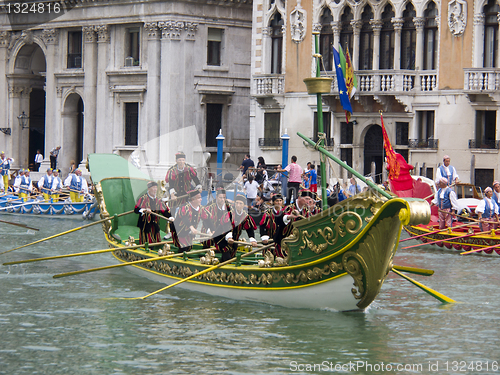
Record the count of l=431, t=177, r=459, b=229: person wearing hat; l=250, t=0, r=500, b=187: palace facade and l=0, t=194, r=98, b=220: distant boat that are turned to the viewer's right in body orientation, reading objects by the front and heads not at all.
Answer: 1

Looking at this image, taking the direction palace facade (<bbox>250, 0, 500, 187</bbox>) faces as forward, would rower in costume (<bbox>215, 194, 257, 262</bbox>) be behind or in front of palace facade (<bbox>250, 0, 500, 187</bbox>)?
in front

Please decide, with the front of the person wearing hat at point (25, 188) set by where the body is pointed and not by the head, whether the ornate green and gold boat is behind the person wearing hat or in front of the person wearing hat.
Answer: in front

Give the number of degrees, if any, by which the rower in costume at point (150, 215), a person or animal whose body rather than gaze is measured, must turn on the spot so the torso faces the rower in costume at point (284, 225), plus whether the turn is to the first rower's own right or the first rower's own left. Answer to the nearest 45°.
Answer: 0° — they already face them

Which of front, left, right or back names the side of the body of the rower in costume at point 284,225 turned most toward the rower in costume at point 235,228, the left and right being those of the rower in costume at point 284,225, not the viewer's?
right

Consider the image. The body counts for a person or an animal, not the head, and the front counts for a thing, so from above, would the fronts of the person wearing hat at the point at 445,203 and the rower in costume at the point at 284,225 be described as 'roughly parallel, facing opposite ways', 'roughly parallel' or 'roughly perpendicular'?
roughly perpendicular

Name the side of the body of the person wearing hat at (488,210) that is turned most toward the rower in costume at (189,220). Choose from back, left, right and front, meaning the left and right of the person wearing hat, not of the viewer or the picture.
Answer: right
